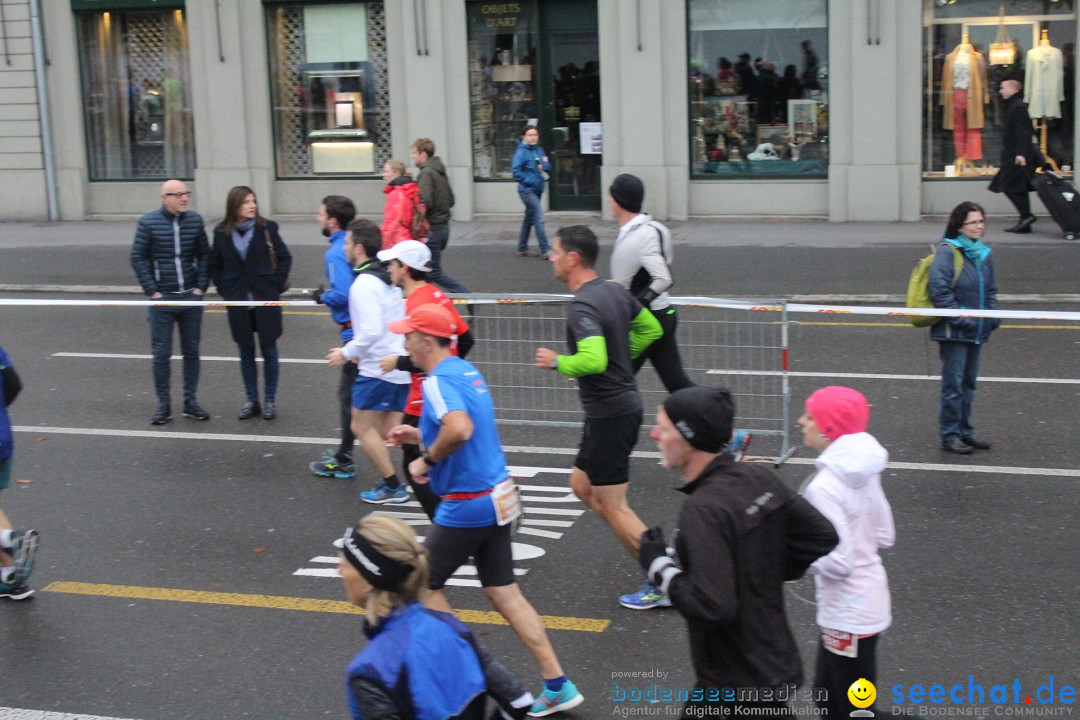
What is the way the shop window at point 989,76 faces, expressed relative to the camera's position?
facing the viewer

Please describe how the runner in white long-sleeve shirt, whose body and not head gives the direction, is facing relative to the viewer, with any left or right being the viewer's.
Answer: facing to the left of the viewer

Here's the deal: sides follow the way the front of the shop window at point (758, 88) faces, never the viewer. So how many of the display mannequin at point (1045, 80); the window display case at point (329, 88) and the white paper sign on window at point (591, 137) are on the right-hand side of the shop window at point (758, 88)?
2

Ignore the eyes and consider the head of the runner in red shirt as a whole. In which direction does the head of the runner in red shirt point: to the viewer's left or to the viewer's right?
to the viewer's left

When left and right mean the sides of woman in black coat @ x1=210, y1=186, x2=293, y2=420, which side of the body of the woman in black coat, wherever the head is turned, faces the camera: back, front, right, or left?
front

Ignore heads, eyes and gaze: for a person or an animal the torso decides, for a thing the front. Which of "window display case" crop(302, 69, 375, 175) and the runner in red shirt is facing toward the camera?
the window display case

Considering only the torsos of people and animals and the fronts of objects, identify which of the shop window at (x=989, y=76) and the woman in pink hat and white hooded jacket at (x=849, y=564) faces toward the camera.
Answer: the shop window

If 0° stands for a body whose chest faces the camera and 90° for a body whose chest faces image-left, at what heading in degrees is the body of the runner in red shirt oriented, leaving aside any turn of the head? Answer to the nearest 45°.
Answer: approximately 90°

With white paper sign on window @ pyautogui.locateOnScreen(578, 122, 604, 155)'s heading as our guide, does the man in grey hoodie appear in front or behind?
in front

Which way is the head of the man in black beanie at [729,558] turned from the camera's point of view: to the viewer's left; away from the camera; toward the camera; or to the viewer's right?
to the viewer's left

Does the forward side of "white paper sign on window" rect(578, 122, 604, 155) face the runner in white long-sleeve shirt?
yes

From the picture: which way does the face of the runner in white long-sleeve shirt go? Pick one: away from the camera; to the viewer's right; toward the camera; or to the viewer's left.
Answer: to the viewer's left

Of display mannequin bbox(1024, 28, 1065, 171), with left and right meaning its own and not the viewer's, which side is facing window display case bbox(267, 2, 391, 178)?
right

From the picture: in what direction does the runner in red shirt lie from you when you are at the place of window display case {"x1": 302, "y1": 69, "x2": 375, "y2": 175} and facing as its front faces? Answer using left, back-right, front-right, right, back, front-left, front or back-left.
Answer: front

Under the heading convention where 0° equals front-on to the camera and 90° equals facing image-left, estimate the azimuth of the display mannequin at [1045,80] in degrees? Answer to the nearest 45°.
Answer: approximately 0°

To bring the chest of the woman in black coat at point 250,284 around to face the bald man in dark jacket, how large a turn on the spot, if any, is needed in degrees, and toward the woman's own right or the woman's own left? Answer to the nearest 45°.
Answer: approximately 90° to the woman's own right

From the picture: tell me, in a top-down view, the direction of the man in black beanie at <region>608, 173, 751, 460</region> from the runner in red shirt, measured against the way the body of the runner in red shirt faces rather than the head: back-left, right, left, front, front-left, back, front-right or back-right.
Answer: back-right

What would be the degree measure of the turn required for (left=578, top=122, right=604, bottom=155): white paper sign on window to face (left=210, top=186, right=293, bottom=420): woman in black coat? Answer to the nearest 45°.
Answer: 0° — it already faces them

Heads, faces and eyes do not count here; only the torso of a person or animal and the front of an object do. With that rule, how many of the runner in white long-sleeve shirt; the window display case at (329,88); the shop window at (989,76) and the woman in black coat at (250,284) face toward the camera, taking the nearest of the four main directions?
3
